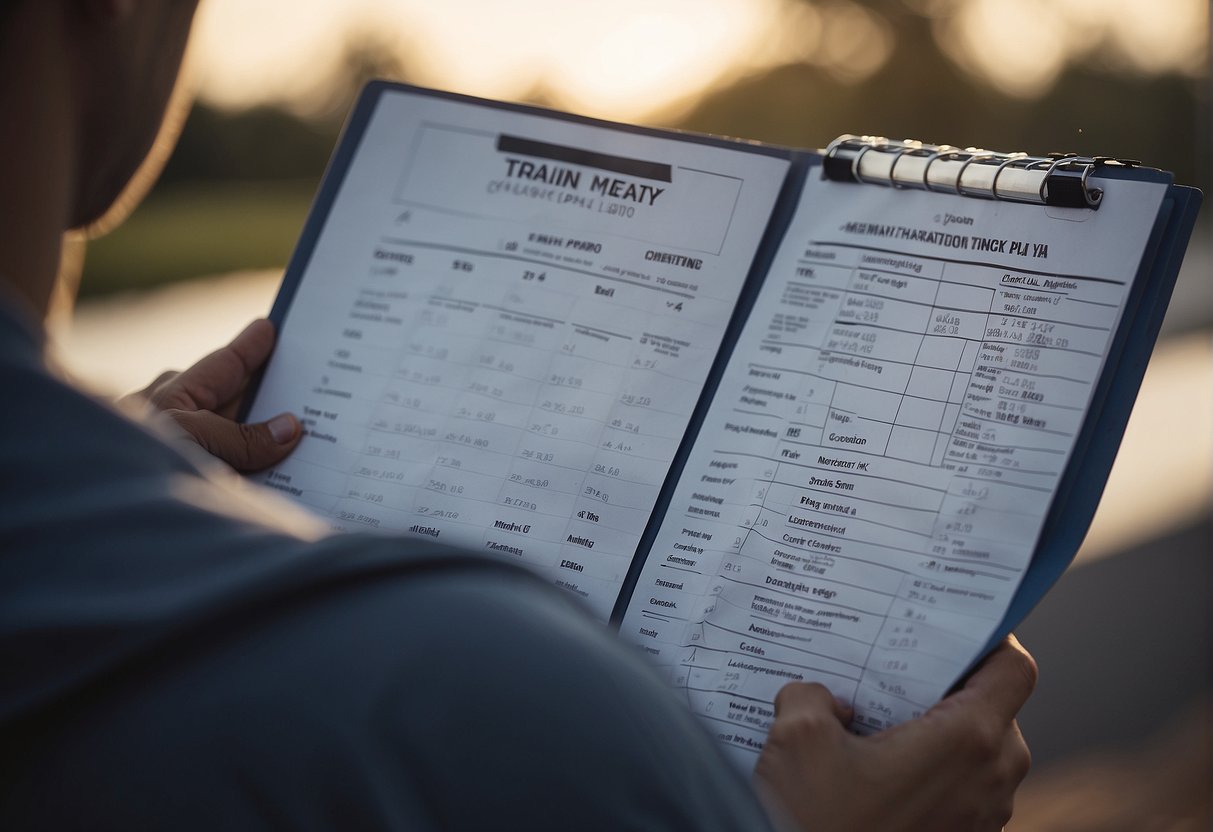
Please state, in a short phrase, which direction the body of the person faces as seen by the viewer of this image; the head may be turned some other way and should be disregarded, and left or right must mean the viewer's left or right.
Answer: facing away from the viewer and to the right of the viewer

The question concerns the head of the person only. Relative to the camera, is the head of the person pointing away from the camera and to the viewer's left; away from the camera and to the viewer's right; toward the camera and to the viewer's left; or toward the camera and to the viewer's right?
away from the camera and to the viewer's right
